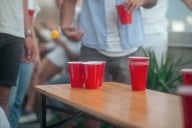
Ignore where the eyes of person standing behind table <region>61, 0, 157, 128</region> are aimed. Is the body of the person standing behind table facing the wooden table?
yes

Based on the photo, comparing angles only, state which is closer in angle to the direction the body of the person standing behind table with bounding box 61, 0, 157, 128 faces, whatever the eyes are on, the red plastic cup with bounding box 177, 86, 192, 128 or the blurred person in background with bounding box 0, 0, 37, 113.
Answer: the red plastic cup

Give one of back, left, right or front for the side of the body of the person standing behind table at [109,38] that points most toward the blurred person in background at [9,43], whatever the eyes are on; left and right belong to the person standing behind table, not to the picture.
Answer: right

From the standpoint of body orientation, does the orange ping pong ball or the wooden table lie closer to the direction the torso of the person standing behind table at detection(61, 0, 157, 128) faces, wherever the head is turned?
the wooden table

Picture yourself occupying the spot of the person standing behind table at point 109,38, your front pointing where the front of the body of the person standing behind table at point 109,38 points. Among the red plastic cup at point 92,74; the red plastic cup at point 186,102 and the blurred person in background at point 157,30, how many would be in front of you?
2

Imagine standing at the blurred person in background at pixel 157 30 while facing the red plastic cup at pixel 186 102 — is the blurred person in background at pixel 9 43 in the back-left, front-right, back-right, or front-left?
front-right

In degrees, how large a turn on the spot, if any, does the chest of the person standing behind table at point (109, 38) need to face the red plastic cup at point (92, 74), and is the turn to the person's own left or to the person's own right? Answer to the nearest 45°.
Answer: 0° — they already face it

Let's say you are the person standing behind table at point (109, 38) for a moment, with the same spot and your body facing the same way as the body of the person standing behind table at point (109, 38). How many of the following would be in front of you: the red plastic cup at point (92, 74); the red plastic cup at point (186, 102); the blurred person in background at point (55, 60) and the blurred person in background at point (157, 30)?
2

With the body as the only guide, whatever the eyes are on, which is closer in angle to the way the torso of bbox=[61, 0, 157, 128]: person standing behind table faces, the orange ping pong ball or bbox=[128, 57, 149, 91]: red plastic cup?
the red plastic cup

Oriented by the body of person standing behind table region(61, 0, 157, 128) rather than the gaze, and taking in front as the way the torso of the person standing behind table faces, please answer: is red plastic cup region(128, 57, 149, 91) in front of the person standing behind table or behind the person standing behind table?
in front

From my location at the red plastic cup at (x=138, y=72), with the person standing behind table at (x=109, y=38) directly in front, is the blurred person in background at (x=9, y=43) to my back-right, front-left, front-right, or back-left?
front-left

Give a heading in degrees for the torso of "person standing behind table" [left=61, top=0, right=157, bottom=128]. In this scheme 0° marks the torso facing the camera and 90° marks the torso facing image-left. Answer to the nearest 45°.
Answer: approximately 0°
